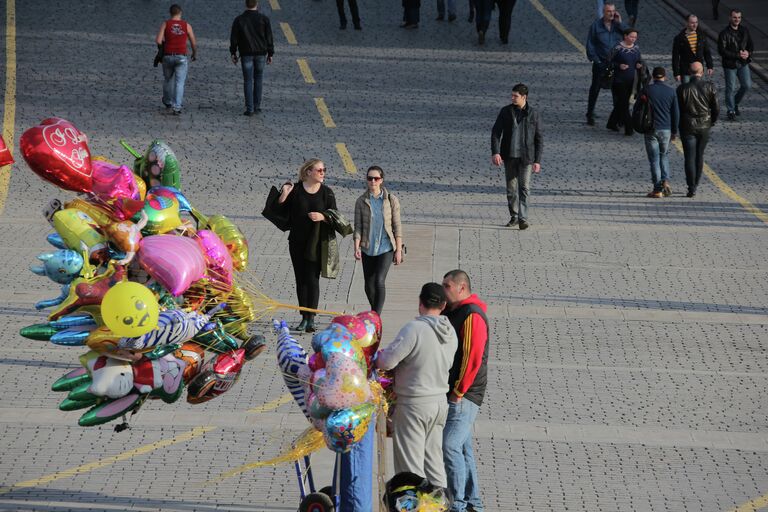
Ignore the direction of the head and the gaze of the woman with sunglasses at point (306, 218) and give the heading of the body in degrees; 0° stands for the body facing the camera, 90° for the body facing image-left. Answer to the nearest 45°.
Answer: approximately 0°

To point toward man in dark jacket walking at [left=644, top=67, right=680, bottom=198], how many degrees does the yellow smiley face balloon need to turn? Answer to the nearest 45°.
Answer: approximately 90° to its left

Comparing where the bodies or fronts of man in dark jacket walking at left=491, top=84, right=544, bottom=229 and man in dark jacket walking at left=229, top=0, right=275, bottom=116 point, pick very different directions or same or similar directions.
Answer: very different directions

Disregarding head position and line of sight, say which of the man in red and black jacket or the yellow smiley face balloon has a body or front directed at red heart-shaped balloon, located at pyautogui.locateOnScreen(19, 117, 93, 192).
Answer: the man in red and black jacket

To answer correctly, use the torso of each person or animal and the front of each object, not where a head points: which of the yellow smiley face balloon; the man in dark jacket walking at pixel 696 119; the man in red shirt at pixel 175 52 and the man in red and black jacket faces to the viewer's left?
the man in red and black jacket

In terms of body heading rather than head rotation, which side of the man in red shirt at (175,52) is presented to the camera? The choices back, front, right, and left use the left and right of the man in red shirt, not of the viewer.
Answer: back

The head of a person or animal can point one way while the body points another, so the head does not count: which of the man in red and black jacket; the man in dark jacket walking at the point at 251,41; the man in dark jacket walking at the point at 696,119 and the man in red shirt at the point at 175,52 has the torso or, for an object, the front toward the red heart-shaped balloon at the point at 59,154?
the man in red and black jacket

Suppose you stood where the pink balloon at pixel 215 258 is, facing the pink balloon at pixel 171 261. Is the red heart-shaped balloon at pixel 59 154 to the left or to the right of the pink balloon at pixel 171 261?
right

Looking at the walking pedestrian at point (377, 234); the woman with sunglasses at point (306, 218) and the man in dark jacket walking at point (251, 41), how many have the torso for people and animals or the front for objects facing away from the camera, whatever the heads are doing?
1
